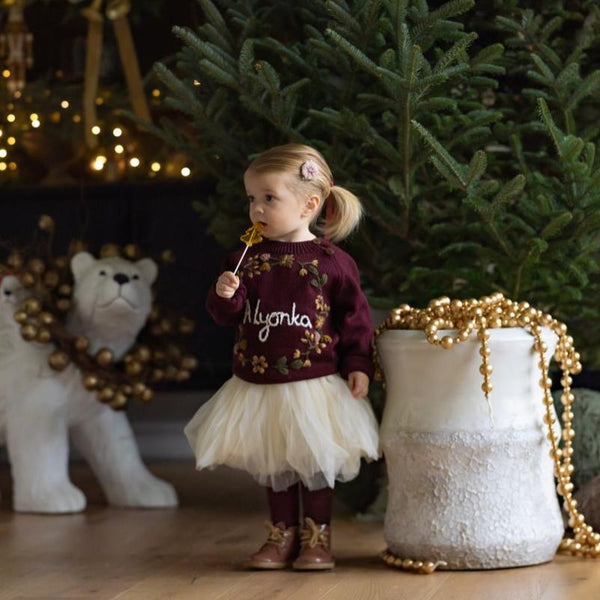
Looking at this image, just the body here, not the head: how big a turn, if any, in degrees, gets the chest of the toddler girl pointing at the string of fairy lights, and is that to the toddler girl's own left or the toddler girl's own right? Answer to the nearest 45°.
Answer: approximately 135° to the toddler girl's own right

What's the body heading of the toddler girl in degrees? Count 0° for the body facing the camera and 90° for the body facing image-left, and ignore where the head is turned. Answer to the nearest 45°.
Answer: approximately 45°
